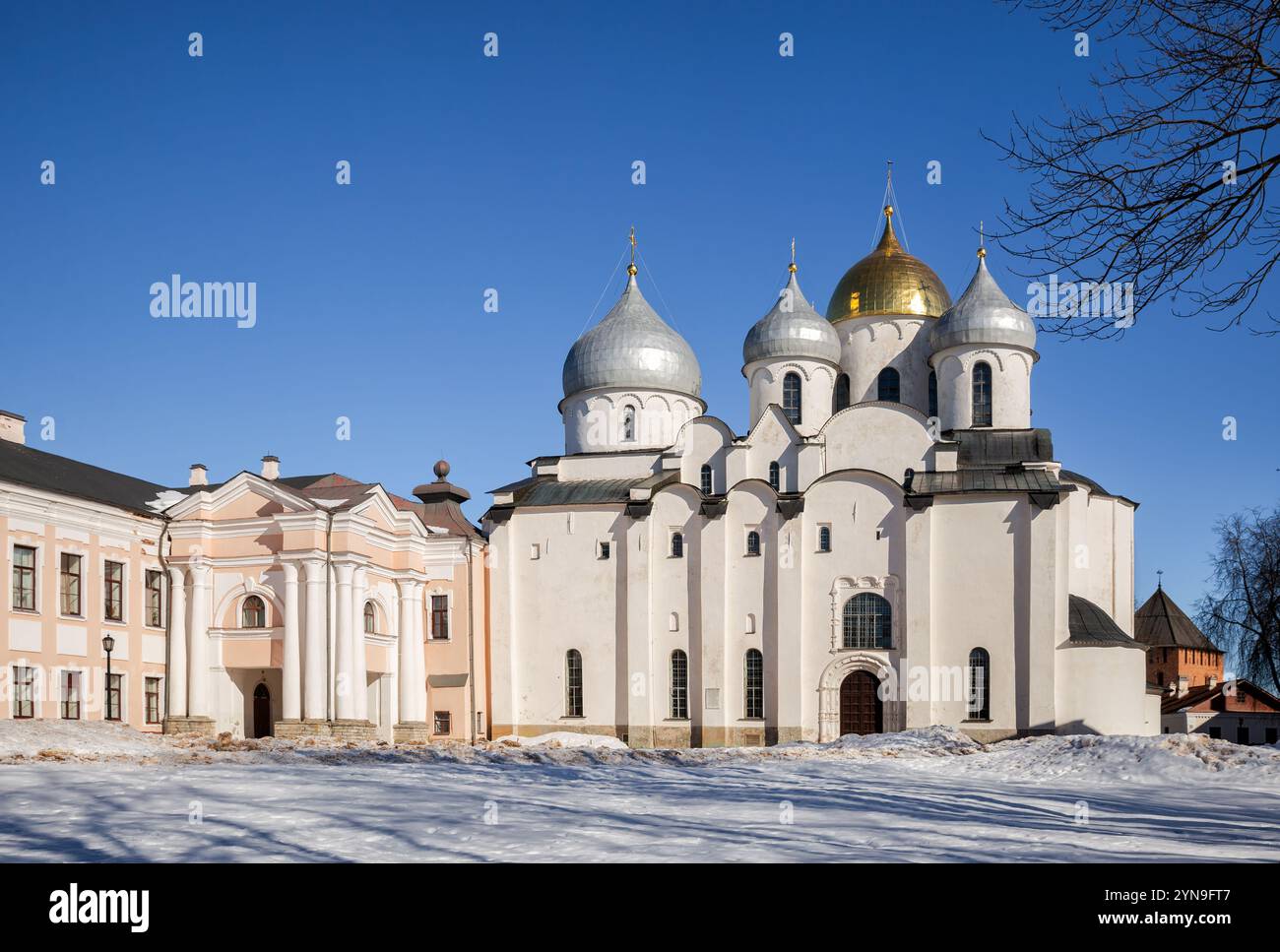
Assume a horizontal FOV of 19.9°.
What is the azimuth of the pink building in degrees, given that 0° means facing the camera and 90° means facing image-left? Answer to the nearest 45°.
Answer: approximately 315°

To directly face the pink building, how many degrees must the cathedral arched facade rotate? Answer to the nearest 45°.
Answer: approximately 45° to its right
